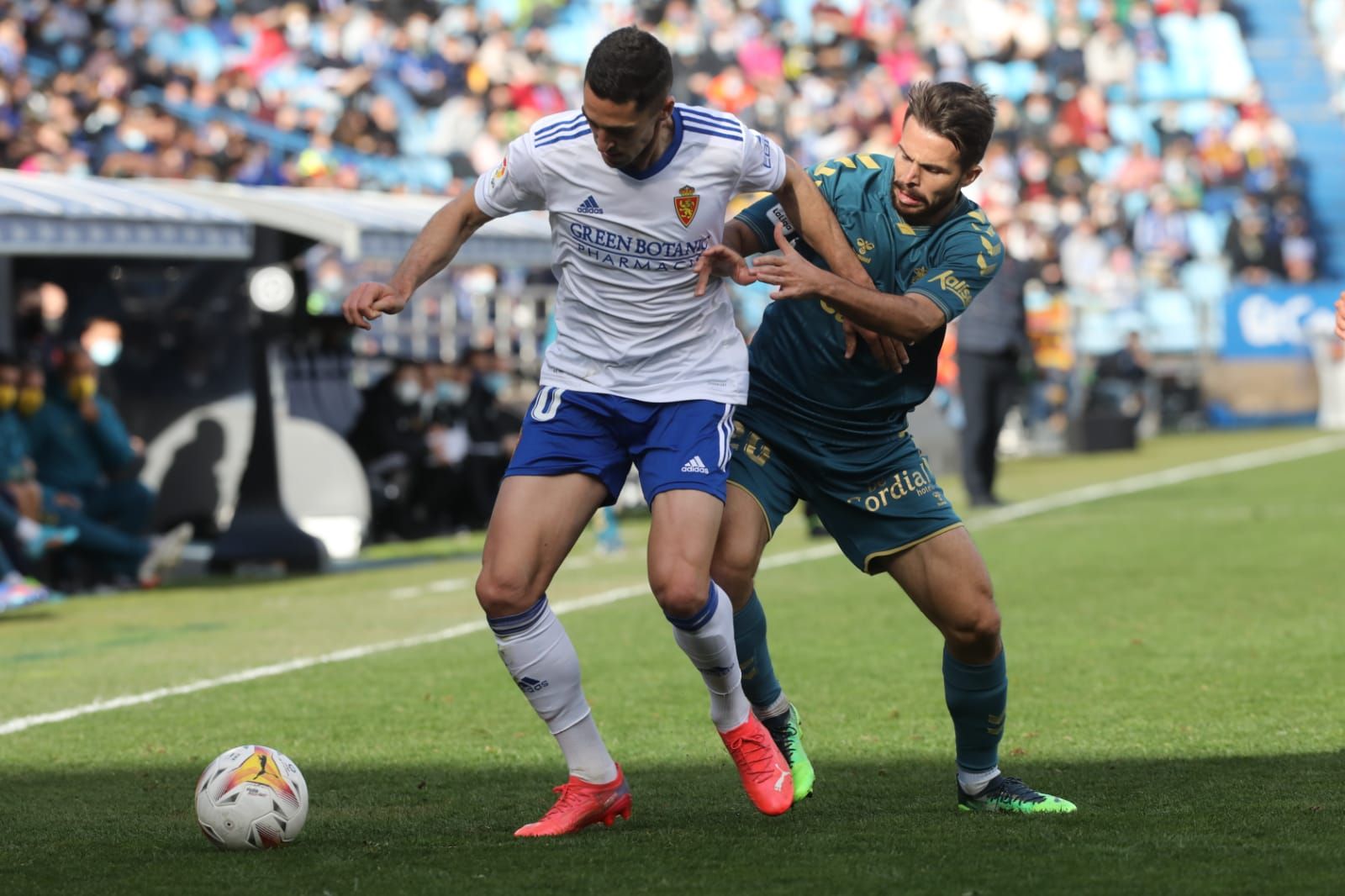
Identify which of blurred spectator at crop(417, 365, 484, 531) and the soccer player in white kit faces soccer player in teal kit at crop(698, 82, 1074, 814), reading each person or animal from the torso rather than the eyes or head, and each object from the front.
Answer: the blurred spectator

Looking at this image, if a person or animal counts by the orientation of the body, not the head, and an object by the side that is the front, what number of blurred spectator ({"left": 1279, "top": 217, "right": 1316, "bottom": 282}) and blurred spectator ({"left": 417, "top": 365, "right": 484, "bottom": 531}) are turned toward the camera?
2

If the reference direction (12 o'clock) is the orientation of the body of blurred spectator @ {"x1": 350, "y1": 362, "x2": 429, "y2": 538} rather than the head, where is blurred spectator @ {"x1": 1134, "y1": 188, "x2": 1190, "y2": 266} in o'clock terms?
blurred spectator @ {"x1": 1134, "y1": 188, "x2": 1190, "y2": 266} is roughly at 9 o'clock from blurred spectator @ {"x1": 350, "y1": 362, "x2": 429, "y2": 538}.

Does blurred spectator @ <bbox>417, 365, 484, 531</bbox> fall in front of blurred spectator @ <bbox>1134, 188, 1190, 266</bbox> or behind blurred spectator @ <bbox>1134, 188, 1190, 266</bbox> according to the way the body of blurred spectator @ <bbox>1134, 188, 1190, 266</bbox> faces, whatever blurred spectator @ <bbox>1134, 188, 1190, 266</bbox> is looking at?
in front

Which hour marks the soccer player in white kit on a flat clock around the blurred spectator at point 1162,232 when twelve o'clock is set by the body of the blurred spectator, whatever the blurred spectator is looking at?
The soccer player in white kit is roughly at 12 o'clock from the blurred spectator.

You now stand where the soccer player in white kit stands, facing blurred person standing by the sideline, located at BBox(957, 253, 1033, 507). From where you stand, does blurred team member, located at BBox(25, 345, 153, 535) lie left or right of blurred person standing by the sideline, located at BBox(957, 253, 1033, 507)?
left

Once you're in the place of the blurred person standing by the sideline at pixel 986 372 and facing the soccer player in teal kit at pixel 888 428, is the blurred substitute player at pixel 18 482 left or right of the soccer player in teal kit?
right

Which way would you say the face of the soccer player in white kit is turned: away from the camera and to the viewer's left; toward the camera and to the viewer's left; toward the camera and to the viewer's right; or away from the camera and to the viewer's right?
toward the camera and to the viewer's left

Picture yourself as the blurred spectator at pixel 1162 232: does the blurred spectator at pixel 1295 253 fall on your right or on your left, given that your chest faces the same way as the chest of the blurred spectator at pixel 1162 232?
on your left

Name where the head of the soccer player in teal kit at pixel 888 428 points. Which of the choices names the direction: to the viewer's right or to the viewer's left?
to the viewer's left
